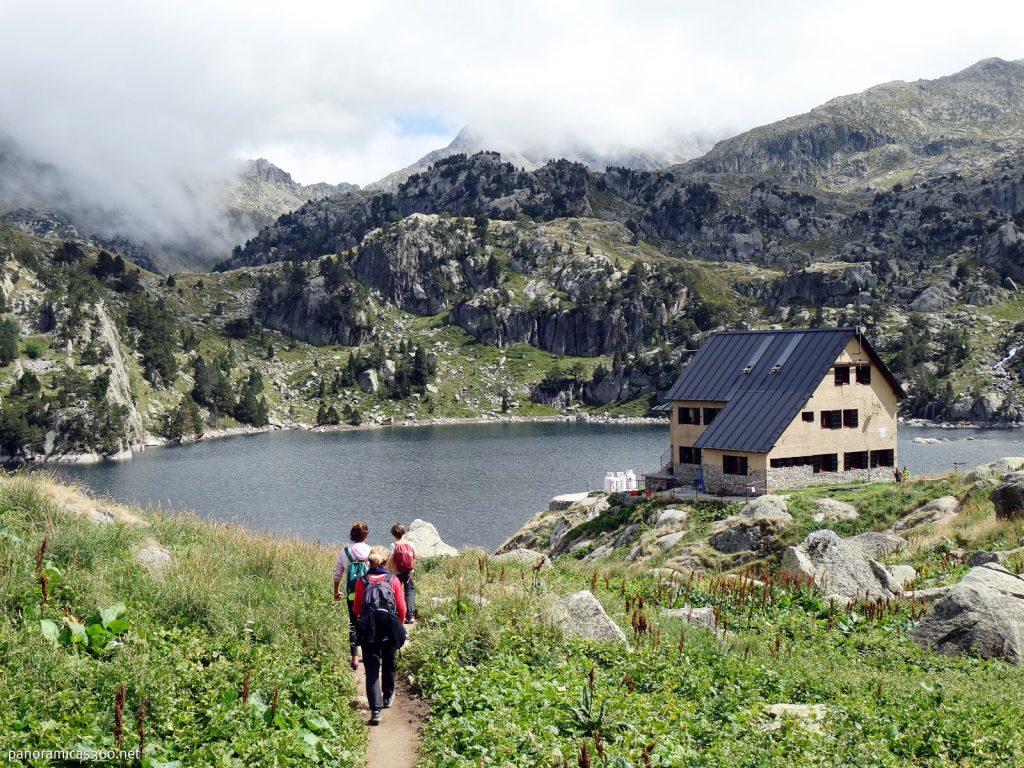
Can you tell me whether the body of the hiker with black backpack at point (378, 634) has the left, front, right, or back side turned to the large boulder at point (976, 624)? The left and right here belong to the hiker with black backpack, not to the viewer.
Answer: right

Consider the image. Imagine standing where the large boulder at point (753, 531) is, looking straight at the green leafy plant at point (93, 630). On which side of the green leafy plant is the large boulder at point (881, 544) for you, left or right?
left

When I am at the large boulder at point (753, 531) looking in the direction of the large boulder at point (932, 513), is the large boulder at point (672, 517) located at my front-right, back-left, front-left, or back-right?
back-left

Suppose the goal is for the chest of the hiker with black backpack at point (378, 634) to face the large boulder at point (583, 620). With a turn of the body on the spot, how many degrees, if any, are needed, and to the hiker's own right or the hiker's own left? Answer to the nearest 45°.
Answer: approximately 45° to the hiker's own right

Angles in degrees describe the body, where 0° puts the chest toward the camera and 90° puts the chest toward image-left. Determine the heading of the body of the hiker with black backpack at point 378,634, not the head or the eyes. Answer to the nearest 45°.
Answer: approximately 180°

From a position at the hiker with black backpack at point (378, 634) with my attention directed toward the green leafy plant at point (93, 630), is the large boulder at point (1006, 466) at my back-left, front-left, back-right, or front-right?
back-right

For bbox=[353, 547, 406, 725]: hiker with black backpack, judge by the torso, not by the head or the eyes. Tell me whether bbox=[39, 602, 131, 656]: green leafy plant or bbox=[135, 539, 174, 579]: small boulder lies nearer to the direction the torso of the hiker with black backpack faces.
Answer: the small boulder
